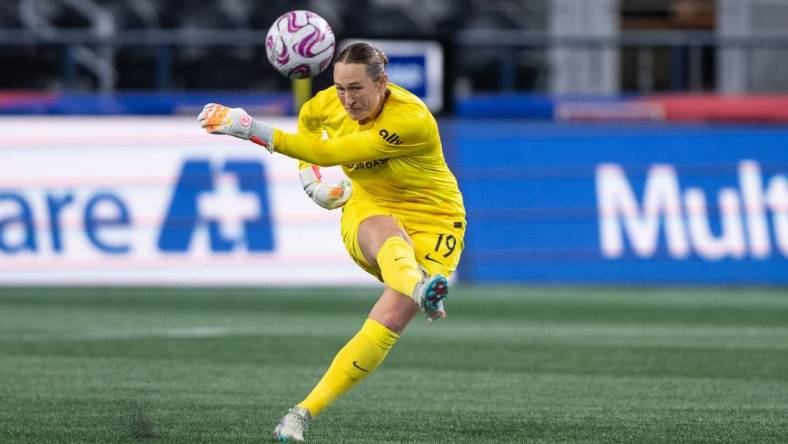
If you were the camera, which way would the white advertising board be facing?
facing the viewer

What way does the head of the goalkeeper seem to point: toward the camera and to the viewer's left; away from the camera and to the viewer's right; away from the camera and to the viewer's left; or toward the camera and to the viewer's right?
toward the camera and to the viewer's left

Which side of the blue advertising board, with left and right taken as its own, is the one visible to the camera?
front

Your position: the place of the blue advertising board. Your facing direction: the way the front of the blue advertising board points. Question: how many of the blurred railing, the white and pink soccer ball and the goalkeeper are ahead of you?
2

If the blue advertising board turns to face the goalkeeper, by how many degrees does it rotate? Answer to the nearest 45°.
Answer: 0° — it already faces them

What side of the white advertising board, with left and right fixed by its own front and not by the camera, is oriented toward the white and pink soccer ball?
front

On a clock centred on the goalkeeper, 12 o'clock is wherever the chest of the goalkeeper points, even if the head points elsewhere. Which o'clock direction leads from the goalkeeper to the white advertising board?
The white advertising board is roughly at 4 o'clock from the goalkeeper.

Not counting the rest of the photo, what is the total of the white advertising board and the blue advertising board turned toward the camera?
2

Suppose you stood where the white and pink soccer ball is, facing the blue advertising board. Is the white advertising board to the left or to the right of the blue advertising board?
left

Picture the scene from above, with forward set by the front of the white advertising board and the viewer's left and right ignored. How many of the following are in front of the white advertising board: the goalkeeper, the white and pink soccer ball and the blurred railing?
2

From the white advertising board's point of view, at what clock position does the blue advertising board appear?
The blue advertising board is roughly at 9 o'clock from the white advertising board.

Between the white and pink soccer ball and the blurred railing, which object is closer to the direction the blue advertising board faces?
the white and pink soccer ball

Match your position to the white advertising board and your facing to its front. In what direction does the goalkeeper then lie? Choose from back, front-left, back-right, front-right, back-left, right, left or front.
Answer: front
